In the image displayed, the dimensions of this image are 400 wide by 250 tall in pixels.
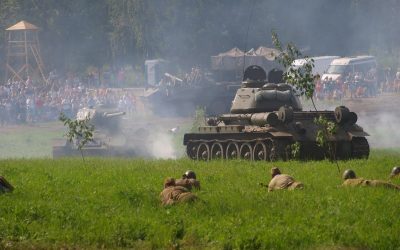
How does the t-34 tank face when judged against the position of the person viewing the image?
facing away from the viewer and to the left of the viewer

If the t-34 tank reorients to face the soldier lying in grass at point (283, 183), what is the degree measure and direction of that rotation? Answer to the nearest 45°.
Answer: approximately 135° to its left

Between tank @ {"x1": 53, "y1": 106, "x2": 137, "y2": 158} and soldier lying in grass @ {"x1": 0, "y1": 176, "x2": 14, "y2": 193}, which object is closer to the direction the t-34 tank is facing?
the tank

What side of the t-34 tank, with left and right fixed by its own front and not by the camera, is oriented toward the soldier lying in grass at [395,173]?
back

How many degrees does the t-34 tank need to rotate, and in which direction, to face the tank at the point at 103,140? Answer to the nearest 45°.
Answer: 0° — it already faces it

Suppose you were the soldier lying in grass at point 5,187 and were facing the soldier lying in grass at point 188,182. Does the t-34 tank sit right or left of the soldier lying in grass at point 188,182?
left

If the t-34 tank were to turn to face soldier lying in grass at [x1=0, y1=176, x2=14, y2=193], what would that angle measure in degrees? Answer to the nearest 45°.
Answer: approximately 90° to its left

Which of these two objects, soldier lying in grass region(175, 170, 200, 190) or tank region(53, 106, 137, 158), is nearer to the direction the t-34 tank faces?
the tank

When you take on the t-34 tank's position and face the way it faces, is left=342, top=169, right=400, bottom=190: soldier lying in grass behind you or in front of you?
behind

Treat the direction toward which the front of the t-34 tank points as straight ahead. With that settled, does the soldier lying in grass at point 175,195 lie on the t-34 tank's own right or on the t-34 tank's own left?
on the t-34 tank's own left
